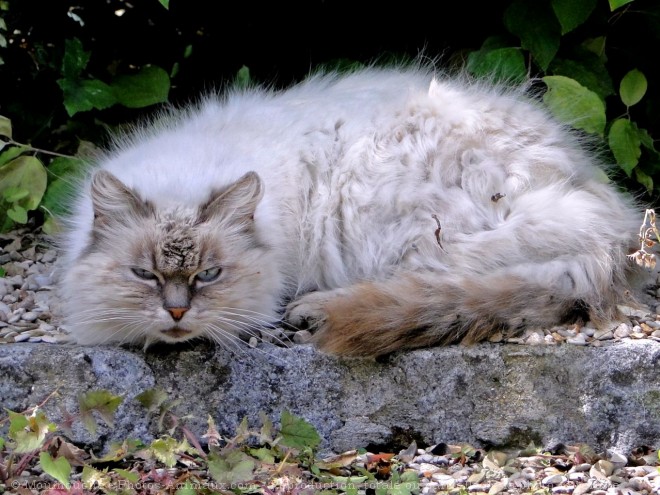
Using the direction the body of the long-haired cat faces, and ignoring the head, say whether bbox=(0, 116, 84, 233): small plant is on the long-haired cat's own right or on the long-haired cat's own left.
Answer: on the long-haired cat's own right

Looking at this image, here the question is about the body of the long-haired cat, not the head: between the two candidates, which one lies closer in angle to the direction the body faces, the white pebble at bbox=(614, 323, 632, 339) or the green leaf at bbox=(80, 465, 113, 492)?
the green leaf

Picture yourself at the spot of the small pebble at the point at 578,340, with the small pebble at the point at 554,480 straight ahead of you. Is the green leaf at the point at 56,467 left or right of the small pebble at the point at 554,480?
right

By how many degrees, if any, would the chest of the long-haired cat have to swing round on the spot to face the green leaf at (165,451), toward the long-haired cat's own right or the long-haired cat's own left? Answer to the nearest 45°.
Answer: approximately 45° to the long-haired cat's own left

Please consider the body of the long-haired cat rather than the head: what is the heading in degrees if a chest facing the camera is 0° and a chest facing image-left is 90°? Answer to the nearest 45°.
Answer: approximately 45°
